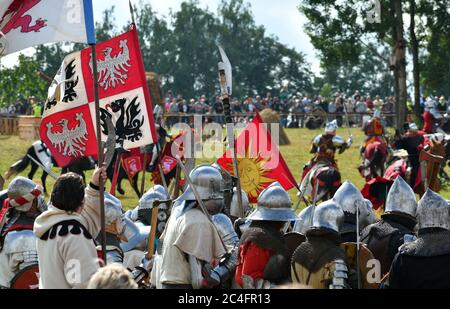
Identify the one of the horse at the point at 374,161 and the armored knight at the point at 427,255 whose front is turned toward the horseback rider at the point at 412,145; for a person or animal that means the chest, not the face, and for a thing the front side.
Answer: the armored knight

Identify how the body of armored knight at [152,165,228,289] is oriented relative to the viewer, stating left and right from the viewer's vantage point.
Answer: facing away from the viewer and to the right of the viewer

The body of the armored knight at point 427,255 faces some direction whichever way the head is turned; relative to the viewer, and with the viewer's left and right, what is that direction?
facing away from the viewer
